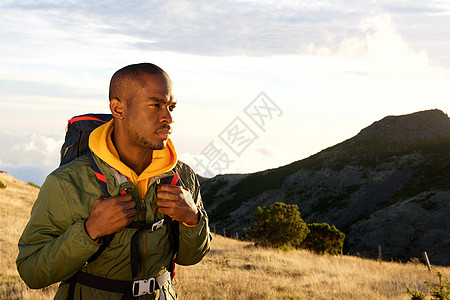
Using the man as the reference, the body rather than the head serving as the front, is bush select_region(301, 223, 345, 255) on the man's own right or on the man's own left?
on the man's own left

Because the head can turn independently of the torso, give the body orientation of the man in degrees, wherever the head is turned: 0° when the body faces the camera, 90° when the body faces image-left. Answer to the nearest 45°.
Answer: approximately 315°

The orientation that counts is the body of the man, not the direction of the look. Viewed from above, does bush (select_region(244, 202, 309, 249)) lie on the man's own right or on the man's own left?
on the man's own left
